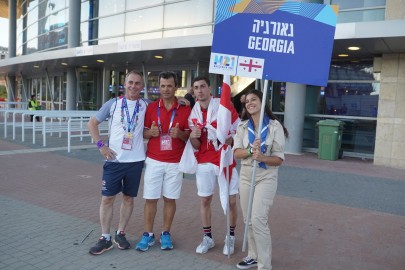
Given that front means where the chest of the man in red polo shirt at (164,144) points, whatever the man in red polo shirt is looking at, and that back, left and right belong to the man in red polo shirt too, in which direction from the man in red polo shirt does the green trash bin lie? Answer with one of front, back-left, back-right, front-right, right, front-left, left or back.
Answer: back-left

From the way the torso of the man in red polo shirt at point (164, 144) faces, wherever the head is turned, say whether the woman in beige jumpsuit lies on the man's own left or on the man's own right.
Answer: on the man's own left

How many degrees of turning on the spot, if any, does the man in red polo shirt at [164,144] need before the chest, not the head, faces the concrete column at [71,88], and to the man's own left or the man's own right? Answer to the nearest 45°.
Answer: approximately 180°

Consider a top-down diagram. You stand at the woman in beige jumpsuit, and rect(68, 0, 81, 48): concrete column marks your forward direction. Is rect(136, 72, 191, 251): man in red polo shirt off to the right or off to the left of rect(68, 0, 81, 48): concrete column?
left

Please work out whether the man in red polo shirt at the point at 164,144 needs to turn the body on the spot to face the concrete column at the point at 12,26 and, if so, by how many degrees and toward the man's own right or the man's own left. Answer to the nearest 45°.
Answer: approximately 135° to the man's own right

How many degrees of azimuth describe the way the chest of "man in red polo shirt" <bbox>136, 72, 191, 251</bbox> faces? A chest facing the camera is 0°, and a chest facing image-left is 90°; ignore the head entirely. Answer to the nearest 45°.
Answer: approximately 0°

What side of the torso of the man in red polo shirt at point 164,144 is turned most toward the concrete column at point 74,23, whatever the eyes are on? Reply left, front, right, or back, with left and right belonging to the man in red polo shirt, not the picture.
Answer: back
